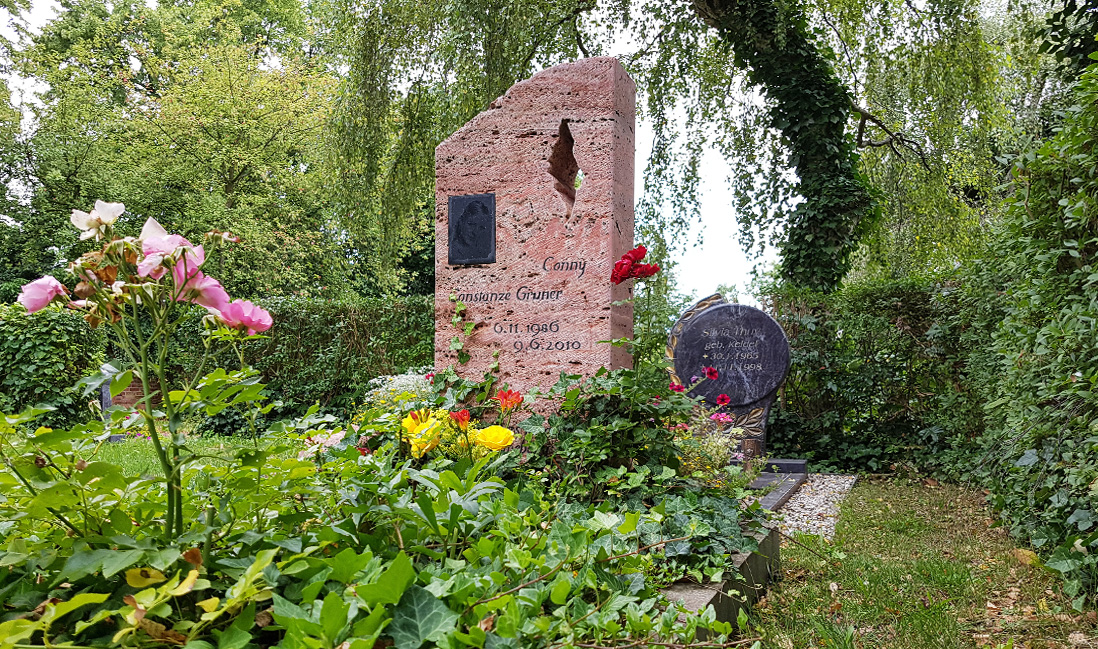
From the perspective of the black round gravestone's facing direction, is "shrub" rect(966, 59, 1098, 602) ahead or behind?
ahead

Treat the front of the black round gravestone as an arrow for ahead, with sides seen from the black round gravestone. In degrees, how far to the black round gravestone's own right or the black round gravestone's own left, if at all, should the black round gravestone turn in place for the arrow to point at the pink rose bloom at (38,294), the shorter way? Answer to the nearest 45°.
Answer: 0° — it already faces it

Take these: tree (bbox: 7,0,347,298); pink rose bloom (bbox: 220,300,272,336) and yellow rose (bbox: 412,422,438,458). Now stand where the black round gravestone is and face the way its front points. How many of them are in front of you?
2

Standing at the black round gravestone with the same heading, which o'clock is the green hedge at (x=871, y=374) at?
The green hedge is roughly at 8 o'clock from the black round gravestone.

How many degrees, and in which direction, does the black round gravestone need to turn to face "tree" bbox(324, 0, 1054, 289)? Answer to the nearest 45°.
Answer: approximately 180°

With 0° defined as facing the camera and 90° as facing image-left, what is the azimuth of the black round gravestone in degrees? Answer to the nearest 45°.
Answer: approximately 0°

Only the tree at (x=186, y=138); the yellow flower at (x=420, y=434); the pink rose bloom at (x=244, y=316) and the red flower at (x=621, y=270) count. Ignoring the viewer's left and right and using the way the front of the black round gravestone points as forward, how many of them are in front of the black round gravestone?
3

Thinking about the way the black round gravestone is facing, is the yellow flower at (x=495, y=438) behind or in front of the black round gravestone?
in front

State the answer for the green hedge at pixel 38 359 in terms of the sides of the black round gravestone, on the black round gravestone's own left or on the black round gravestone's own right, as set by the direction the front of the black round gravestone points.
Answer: on the black round gravestone's own right
